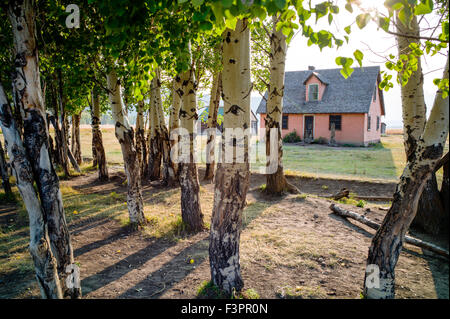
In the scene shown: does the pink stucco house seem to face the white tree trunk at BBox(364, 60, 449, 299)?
yes

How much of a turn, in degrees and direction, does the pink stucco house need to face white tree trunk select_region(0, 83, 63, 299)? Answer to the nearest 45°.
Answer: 0° — it already faces it

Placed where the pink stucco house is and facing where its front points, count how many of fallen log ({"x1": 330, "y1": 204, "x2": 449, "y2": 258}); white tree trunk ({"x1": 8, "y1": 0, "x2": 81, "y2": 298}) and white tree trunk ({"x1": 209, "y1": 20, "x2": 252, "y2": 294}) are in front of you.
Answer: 3

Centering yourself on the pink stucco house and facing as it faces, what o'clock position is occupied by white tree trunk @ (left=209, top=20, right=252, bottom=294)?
The white tree trunk is roughly at 12 o'clock from the pink stucco house.

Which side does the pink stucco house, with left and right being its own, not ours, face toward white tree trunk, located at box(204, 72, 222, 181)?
front

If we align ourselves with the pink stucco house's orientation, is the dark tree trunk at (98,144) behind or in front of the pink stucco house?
in front

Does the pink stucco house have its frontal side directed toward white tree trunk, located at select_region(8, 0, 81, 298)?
yes

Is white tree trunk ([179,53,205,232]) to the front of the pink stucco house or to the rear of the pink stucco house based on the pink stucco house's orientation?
to the front

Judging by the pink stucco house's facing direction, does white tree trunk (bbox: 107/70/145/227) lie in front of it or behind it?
in front

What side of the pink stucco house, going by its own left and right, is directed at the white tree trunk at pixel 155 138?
front

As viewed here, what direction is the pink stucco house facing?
toward the camera
